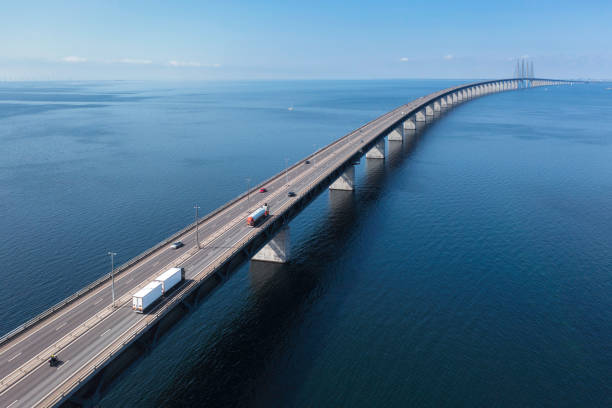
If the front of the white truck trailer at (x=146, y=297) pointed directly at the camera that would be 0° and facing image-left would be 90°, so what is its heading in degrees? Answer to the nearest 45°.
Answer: approximately 225°
